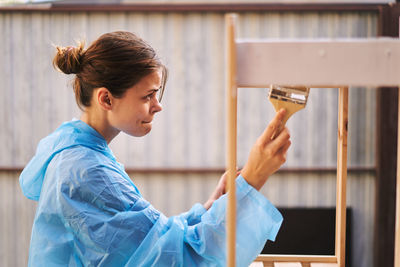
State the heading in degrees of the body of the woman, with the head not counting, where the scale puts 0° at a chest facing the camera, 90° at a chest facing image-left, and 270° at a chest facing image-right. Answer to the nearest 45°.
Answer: approximately 270°

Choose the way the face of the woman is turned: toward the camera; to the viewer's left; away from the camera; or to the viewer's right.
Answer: to the viewer's right
